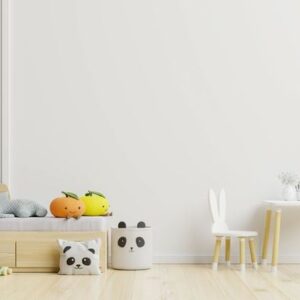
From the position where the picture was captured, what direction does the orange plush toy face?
facing the viewer and to the right of the viewer

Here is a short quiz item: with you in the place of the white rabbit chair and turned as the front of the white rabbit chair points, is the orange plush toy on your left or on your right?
on your right

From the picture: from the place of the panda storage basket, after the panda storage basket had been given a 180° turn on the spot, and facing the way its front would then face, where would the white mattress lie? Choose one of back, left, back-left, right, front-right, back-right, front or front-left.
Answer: left

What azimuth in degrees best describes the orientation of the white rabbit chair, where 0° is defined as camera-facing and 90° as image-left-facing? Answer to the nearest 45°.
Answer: approximately 315°

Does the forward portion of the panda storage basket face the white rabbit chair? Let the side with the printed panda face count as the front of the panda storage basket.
no

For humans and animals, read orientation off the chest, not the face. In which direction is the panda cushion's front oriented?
toward the camera

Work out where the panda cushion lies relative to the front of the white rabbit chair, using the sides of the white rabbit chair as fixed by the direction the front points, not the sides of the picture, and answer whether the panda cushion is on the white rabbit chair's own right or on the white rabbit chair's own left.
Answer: on the white rabbit chair's own right

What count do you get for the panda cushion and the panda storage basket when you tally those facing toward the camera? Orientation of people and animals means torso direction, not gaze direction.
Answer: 2

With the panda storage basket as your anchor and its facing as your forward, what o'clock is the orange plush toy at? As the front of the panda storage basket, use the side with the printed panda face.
The orange plush toy is roughly at 3 o'clock from the panda storage basket.

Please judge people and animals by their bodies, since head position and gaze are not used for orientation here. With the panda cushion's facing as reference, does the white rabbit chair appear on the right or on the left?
on its left
